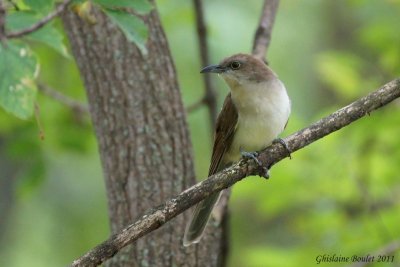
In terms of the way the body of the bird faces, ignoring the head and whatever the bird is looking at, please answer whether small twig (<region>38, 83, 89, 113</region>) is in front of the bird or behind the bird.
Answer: behind

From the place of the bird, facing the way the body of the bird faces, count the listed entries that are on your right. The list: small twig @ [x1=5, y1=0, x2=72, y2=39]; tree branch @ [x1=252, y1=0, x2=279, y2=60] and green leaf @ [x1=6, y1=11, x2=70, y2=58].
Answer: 2

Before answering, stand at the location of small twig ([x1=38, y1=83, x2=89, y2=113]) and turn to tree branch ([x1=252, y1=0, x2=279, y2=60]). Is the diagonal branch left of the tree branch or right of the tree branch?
right

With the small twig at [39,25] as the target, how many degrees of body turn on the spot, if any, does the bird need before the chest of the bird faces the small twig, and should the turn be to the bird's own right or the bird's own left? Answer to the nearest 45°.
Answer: approximately 90° to the bird's own right

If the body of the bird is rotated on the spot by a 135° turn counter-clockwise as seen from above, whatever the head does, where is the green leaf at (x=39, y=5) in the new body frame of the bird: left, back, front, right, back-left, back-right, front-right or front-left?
back-left

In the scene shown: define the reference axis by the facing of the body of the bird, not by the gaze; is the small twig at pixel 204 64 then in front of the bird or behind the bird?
behind
